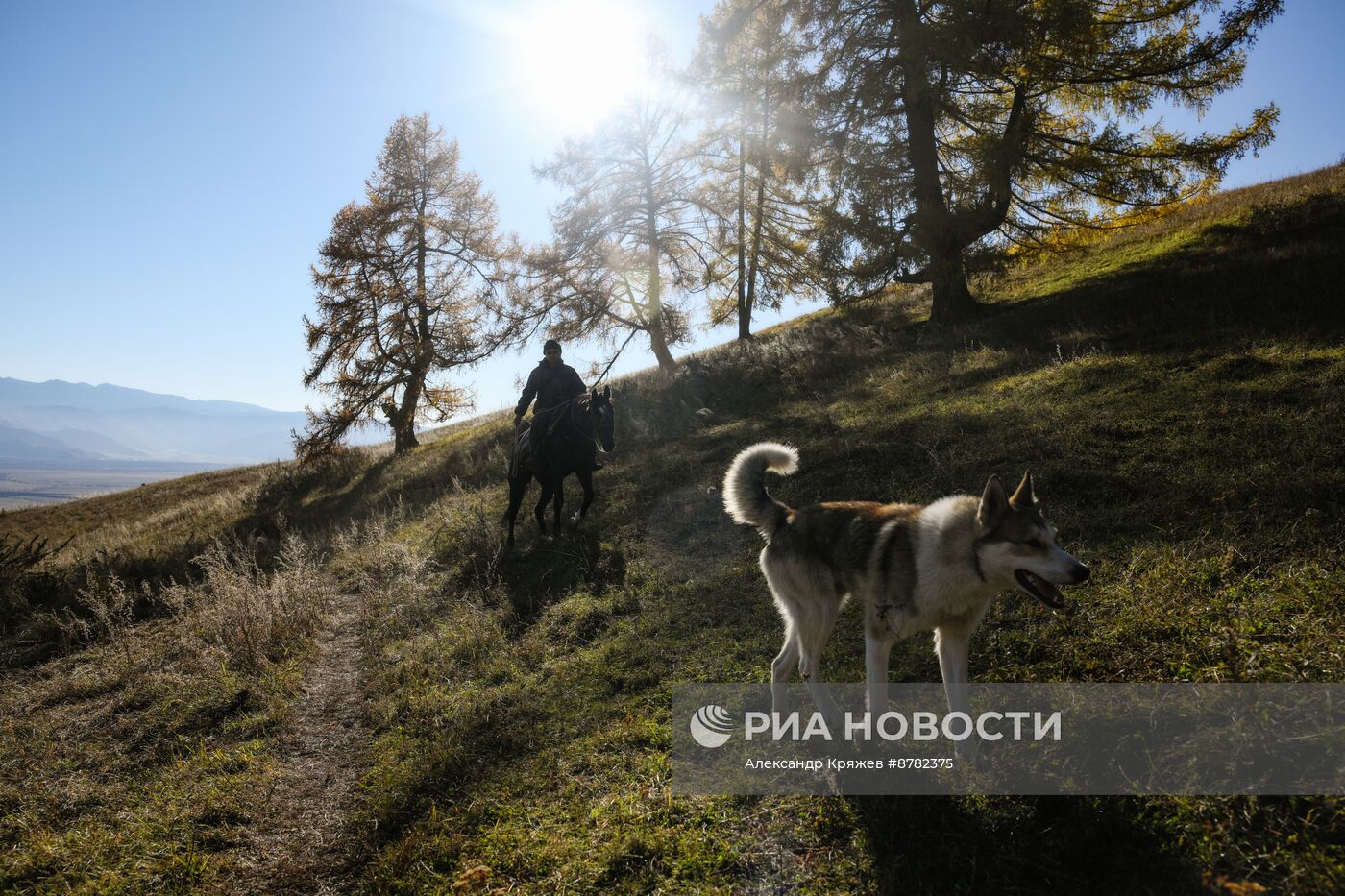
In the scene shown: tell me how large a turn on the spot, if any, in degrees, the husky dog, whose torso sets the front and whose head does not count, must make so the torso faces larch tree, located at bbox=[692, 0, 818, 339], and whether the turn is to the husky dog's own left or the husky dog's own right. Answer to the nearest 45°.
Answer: approximately 90° to the husky dog's own left

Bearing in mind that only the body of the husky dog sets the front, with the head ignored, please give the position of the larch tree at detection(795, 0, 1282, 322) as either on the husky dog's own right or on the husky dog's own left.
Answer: on the husky dog's own left

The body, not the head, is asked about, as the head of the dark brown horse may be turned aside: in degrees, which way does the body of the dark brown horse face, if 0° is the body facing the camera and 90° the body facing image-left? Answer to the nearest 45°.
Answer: approximately 315°

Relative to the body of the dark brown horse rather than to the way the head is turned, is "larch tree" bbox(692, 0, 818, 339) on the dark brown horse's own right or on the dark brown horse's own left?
on the dark brown horse's own left

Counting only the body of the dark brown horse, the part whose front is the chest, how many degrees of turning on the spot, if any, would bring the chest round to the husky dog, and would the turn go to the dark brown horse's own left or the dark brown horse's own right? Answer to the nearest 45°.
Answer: approximately 45° to the dark brown horse's own right

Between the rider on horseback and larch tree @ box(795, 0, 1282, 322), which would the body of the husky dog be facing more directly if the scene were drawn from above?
the larch tree

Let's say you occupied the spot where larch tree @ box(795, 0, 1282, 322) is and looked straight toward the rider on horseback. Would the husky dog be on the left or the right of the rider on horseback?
left

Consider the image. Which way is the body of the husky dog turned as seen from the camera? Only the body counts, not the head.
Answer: to the viewer's right
